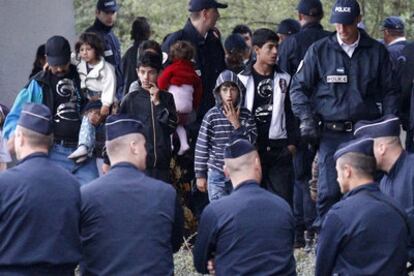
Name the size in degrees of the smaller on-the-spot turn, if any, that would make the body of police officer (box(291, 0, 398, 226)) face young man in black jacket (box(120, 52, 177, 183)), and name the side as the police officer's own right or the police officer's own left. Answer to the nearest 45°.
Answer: approximately 90° to the police officer's own right

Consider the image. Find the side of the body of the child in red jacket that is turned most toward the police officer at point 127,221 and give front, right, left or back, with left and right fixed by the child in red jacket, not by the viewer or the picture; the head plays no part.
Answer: back

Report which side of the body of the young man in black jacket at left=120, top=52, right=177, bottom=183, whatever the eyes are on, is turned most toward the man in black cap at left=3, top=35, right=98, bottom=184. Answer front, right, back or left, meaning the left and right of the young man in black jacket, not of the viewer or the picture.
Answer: right

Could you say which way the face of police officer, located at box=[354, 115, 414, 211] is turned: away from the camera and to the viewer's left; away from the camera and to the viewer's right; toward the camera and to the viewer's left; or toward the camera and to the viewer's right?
away from the camera and to the viewer's left

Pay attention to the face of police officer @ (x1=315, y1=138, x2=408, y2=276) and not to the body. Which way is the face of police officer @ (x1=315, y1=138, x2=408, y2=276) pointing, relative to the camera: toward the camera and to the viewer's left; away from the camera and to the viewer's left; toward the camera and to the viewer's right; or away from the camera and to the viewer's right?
away from the camera and to the viewer's left

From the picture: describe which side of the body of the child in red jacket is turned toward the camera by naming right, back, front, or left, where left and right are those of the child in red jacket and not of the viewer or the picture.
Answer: back

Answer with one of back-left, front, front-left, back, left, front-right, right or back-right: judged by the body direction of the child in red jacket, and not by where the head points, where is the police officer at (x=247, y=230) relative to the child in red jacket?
back

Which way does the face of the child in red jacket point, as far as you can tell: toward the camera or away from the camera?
away from the camera
